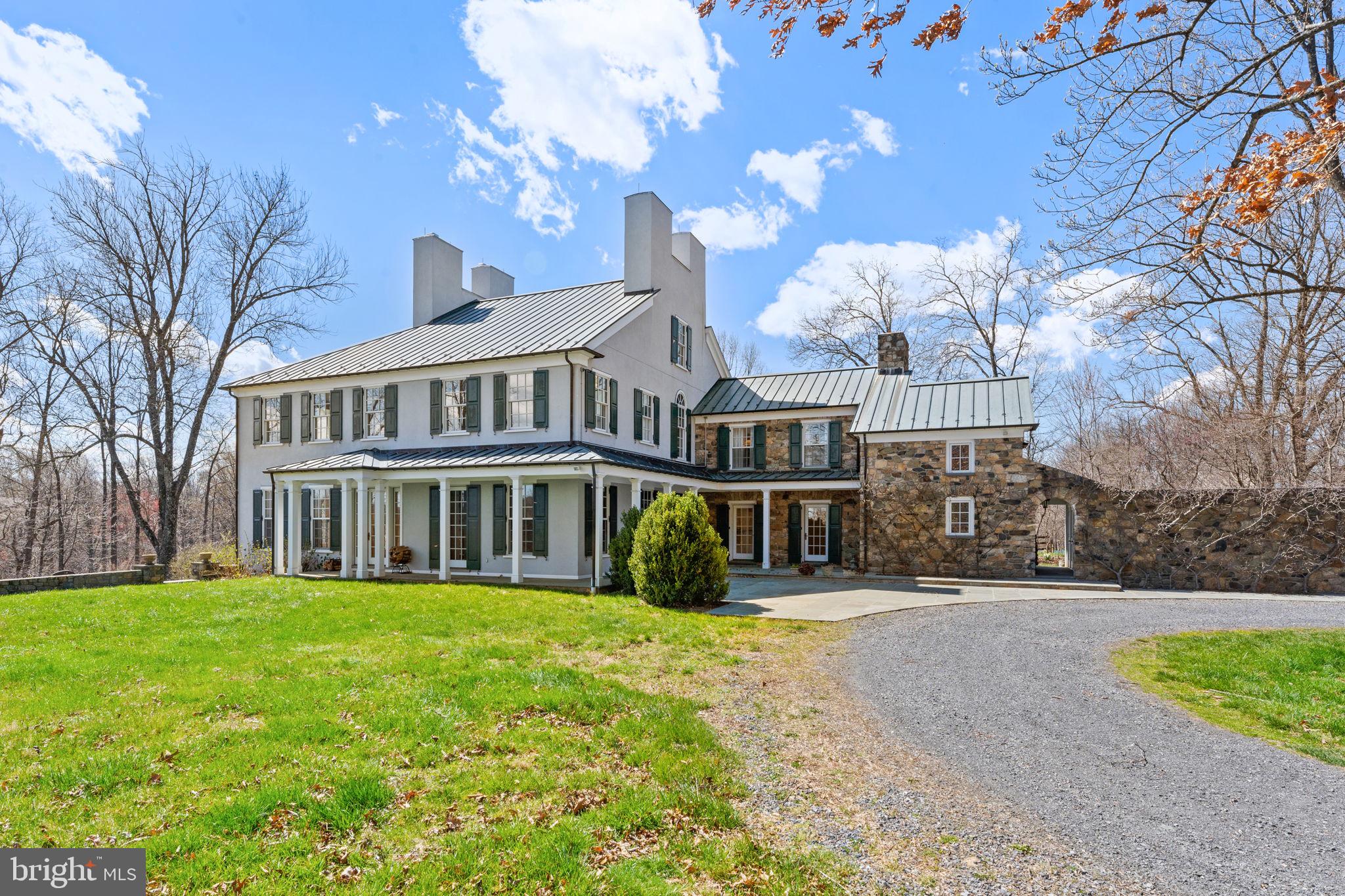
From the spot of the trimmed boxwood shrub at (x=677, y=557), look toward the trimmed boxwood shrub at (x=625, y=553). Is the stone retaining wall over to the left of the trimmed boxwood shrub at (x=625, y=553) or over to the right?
left

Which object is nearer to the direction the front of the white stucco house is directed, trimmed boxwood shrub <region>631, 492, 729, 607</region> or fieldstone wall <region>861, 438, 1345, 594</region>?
the trimmed boxwood shrub

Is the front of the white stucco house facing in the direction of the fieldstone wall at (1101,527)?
no
